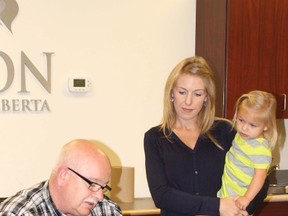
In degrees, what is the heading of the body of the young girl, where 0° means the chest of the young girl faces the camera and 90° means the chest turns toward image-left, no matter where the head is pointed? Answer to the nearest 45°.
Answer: approximately 45°

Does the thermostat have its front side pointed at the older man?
yes

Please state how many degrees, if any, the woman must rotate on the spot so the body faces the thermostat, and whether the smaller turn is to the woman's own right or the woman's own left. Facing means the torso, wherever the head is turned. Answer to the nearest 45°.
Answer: approximately 135° to the woman's own right

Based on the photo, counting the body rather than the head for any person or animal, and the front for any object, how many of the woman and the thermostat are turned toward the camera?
2

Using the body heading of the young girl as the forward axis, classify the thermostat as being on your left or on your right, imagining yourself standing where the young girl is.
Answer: on your right

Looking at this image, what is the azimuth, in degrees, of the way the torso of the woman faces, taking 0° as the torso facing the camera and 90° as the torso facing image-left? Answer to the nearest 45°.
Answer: approximately 0°

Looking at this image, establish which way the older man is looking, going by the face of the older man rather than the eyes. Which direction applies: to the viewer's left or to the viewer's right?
to the viewer's right

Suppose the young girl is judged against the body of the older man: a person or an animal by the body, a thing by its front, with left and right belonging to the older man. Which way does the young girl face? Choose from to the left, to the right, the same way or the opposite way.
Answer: to the right

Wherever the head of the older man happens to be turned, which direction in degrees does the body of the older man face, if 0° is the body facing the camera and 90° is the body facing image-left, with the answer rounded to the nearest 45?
approximately 315°

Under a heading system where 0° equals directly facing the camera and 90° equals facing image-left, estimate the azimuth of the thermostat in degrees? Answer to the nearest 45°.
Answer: approximately 0°

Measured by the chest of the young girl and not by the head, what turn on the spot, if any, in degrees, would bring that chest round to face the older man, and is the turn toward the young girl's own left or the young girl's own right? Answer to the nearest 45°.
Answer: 0° — they already face them

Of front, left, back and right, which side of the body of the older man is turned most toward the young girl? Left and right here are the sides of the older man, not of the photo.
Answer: left
